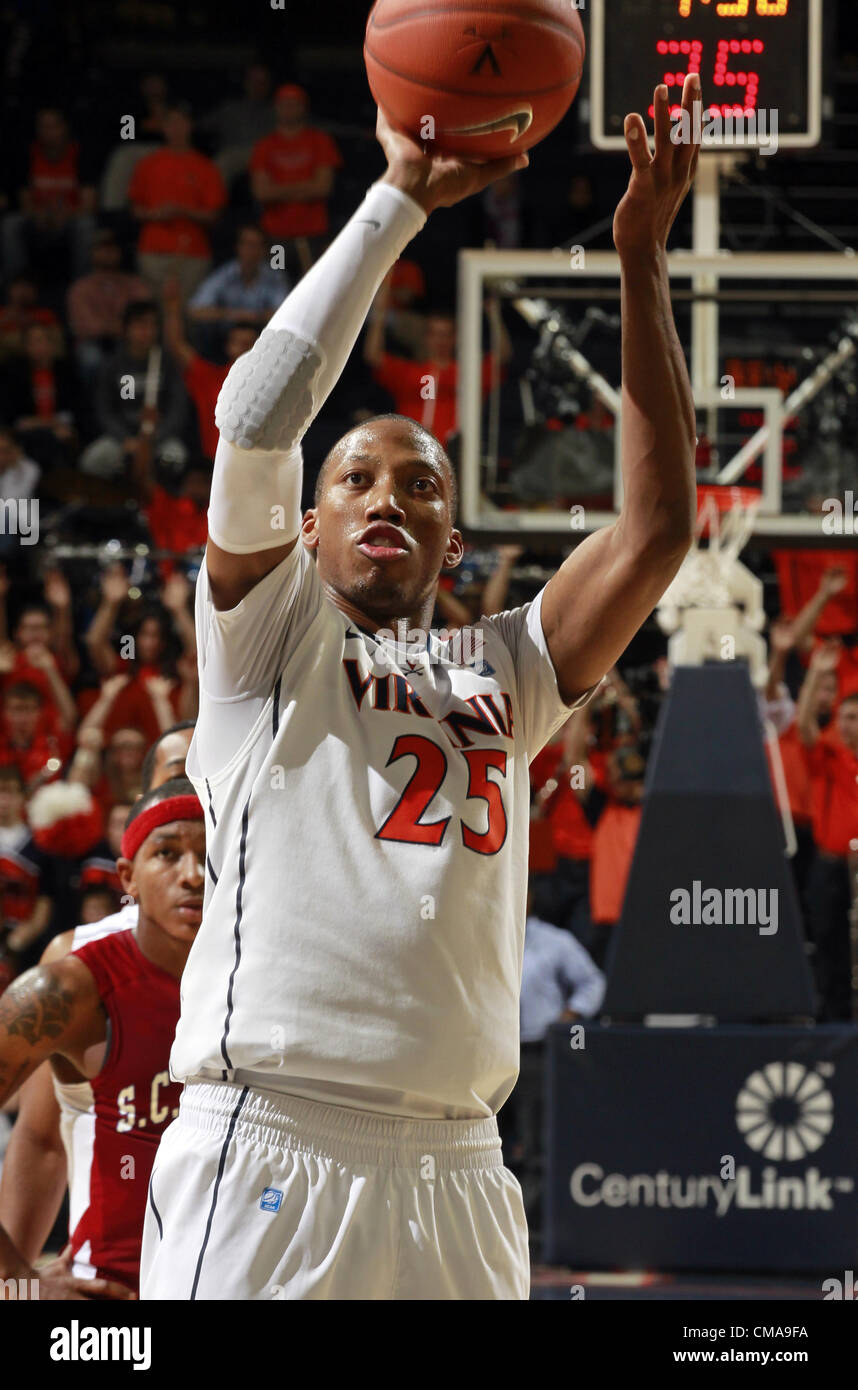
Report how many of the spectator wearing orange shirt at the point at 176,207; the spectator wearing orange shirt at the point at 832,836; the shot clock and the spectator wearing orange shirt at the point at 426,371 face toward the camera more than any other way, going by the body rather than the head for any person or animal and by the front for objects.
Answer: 4

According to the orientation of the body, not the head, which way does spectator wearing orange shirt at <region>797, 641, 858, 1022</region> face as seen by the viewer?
toward the camera

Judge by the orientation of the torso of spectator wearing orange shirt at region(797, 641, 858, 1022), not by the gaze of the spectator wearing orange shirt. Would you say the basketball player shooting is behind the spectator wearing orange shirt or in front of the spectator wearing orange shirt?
in front

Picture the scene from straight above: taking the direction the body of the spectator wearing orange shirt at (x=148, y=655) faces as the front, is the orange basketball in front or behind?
in front

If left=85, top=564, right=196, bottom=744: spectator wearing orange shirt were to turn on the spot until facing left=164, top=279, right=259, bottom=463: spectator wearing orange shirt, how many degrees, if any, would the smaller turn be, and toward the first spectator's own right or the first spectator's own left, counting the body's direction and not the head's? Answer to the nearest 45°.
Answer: approximately 180°

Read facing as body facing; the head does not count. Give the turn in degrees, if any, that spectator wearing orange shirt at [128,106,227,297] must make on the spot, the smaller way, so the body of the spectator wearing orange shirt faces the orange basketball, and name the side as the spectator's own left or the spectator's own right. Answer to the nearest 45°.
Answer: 0° — they already face it

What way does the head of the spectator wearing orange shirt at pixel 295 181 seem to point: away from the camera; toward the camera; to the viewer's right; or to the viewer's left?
toward the camera

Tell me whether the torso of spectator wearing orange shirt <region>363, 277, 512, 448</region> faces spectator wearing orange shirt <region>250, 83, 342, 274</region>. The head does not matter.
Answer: no

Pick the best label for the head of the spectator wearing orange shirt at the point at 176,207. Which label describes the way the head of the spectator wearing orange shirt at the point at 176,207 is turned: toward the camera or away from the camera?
toward the camera

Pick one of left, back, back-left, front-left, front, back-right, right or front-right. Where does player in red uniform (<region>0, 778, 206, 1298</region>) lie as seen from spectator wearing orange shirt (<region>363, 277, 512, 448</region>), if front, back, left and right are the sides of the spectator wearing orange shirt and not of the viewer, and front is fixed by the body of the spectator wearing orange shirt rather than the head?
front

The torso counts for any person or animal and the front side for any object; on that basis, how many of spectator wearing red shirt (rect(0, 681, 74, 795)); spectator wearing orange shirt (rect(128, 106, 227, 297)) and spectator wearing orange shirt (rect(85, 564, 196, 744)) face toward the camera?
3

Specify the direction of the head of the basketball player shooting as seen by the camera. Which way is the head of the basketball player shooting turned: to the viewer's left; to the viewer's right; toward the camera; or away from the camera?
toward the camera

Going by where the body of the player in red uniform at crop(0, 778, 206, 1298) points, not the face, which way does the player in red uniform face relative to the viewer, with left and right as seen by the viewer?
facing the viewer and to the right of the viewer

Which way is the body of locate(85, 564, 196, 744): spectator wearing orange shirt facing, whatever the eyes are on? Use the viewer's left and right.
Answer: facing the viewer

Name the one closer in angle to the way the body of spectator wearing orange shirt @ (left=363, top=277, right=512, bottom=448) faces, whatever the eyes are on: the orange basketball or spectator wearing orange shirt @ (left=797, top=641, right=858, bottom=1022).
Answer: the orange basketball

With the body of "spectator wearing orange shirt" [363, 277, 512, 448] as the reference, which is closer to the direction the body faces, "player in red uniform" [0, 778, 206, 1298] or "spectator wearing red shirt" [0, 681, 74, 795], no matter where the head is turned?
the player in red uniform

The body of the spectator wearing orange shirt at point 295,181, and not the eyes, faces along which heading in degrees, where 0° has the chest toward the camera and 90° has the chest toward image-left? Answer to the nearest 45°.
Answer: approximately 0°
